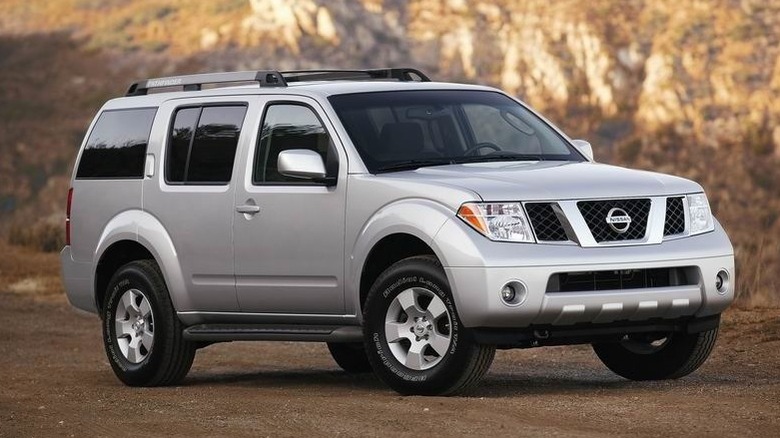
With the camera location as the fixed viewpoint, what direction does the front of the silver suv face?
facing the viewer and to the right of the viewer
